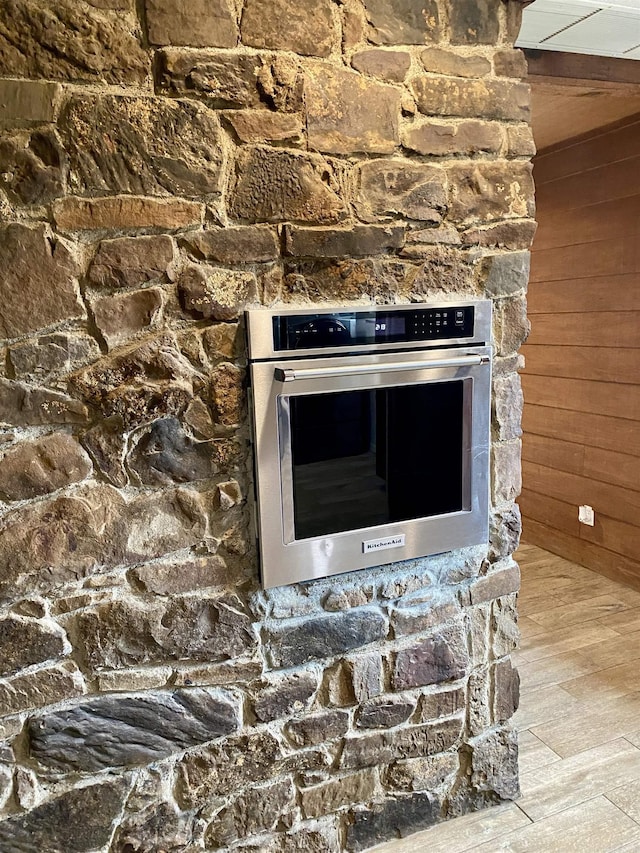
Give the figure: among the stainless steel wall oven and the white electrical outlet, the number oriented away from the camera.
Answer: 0

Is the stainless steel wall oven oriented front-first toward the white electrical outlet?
no

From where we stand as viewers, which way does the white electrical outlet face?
facing the viewer and to the left of the viewer

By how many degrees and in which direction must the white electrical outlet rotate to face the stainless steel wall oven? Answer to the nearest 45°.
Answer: approximately 45° to its left

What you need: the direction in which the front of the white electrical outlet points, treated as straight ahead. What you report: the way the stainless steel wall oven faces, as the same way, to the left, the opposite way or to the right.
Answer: to the left

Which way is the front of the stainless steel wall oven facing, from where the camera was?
facing the viewer and to the right of the viewer
